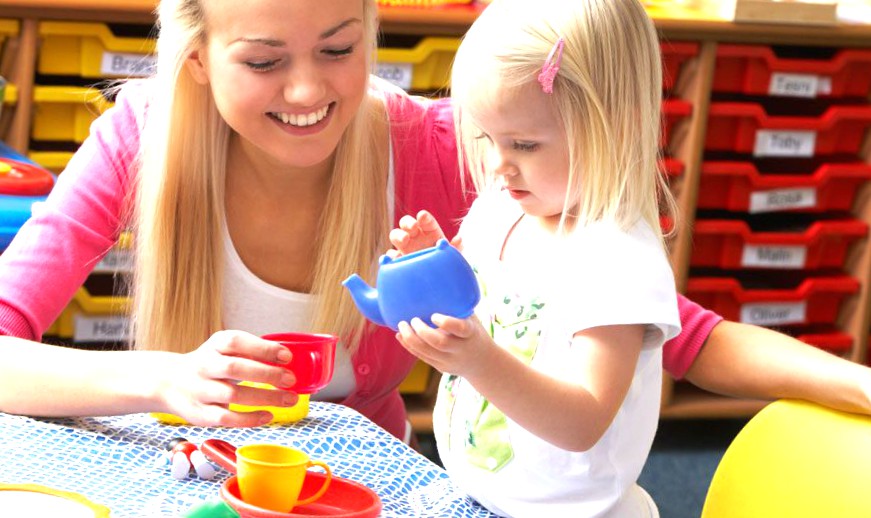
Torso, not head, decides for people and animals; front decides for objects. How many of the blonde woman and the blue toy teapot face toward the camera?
1

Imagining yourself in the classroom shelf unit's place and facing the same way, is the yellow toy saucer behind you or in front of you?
in front

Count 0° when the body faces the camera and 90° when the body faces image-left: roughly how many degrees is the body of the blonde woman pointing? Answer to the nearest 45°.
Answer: approximately 0°

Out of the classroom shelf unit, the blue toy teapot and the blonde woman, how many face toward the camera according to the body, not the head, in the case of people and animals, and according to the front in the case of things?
2

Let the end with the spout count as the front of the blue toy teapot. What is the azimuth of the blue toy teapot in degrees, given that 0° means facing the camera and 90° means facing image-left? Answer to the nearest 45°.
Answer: approximately 90°

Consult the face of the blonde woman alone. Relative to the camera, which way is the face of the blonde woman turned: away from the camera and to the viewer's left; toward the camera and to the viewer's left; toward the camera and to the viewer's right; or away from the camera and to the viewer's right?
toward the camera and to the viewer's right

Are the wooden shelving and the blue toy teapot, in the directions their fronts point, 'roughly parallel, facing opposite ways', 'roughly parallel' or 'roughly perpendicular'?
roughly perpendicular

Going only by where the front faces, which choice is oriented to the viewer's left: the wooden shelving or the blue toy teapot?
the blue toy teapot

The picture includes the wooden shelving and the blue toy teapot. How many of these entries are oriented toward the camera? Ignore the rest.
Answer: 1

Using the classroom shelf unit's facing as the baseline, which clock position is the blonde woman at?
The blonde woman is roughly at 1 o'clock from the classroom shelf unit.
